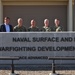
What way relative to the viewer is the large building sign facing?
toward the camera
